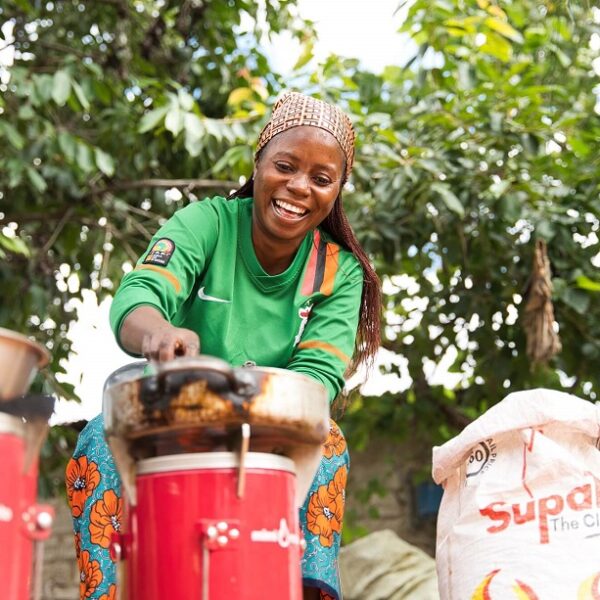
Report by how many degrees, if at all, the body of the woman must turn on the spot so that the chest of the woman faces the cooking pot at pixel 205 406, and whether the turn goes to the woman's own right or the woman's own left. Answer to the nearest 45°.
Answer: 0° — they already face it

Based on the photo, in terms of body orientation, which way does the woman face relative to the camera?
toward the camera

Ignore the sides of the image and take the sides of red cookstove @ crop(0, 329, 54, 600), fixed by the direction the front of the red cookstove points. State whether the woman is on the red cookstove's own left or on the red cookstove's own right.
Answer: on the red cookstove's own left

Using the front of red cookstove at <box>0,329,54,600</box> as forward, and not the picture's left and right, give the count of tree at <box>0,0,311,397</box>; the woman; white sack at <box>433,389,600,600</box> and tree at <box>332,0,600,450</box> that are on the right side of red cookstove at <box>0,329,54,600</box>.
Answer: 0

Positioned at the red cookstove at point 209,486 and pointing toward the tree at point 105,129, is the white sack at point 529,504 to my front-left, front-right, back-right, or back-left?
front-right

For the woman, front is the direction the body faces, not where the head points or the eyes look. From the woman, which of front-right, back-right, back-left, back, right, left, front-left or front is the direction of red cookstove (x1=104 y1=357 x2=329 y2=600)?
front

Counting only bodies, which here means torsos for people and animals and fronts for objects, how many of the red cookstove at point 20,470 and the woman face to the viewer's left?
0

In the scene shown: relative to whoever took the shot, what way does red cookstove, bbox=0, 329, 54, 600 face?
facing the viewer and to the right of the viewer
